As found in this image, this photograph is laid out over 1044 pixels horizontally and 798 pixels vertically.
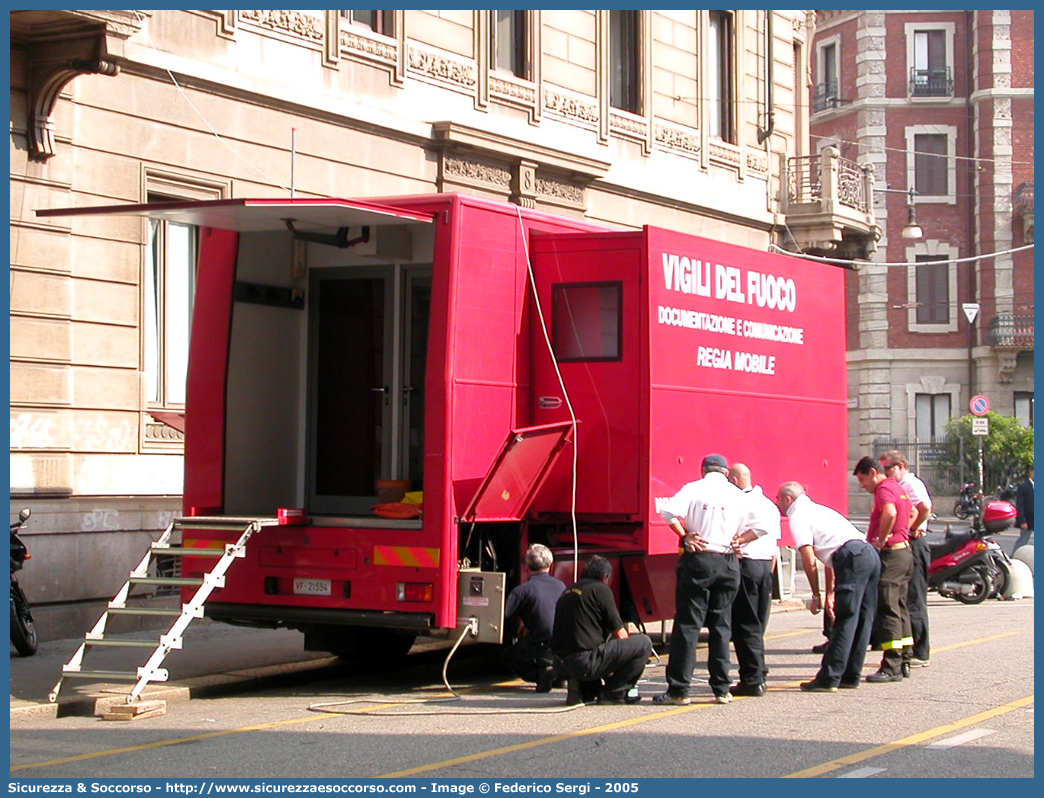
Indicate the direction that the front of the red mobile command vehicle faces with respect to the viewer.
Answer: facing away from the viewer and to the right of the viewer

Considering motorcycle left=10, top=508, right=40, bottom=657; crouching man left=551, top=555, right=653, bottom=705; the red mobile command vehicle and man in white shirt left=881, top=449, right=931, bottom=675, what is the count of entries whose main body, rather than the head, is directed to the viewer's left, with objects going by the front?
1

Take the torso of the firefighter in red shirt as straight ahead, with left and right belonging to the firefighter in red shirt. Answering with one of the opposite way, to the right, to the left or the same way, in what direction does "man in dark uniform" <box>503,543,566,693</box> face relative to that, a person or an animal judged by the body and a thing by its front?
to the right

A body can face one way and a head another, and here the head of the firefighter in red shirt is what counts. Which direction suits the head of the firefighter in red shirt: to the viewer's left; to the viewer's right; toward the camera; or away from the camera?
to the viewer's left

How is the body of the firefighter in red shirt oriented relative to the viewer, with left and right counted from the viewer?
facing to the left of the viewer

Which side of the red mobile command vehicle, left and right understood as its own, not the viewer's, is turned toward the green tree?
front

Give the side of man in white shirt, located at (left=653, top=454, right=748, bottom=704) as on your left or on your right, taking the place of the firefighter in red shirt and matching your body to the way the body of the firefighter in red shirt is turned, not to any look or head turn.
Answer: on your left

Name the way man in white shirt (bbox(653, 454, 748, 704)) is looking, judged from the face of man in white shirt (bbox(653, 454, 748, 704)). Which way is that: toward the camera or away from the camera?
away from the camera

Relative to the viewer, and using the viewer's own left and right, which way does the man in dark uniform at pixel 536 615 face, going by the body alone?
facing away from the viewer

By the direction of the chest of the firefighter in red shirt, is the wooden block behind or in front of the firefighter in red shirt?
in front

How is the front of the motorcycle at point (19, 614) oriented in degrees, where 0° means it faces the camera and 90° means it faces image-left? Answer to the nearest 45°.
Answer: approximately 315°

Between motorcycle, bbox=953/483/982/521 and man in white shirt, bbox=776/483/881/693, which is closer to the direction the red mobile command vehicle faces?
the motorcycle

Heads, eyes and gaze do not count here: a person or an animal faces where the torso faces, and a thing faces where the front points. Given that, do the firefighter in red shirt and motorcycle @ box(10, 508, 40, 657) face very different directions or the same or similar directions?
very different directions

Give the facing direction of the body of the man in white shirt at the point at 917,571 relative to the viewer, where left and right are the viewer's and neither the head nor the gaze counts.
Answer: facing to the left of the viewer
